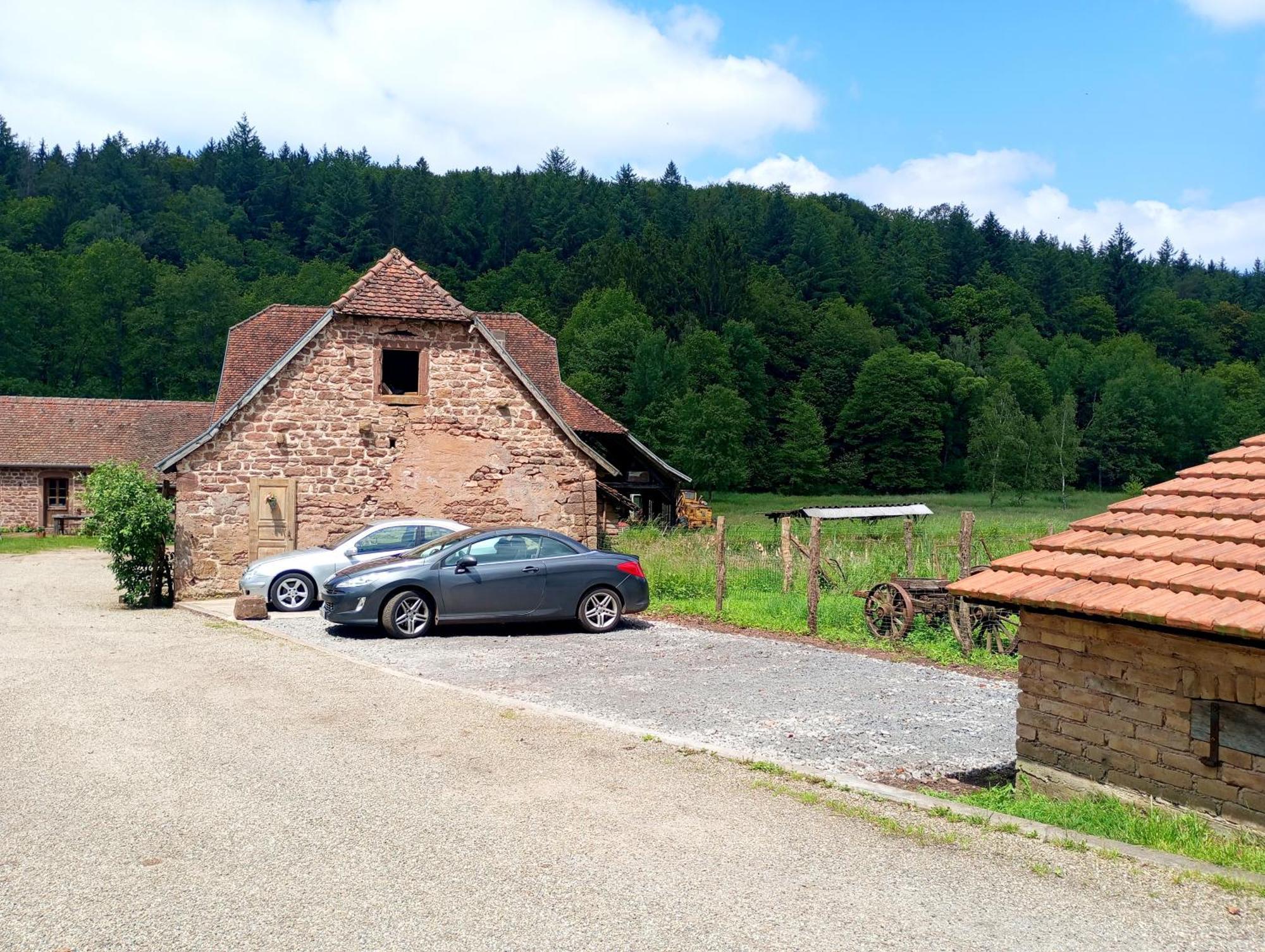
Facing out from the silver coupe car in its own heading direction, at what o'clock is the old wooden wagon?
The old wooden wagon is roughly at 7 o'clock from the silver coupe car.

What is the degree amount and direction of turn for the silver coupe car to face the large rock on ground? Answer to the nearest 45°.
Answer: approximately 45° to its left

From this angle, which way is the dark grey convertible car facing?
to the viewer's left

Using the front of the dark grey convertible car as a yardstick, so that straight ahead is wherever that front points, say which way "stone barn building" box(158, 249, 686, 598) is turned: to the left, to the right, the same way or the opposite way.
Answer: to the left

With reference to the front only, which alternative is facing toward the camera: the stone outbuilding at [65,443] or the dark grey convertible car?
the stone outbuilding

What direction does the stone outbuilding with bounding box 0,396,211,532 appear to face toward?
toward the camera

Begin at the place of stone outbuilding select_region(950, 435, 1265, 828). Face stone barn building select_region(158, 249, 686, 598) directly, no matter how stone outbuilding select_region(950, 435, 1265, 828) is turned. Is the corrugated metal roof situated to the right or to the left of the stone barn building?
right

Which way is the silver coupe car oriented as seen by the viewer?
to the viewer's left

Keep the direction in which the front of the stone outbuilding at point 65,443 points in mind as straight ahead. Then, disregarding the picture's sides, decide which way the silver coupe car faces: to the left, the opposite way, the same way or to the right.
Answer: to the right

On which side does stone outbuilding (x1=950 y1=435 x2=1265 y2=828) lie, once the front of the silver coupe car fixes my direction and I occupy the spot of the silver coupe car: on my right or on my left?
on my left

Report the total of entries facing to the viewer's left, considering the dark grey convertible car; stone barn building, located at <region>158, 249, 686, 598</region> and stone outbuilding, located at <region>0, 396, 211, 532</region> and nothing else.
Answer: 1

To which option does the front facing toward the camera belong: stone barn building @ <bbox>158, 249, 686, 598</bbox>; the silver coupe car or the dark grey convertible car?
the stone barn building

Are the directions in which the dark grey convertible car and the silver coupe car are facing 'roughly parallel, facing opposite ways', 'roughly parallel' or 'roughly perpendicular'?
roughly parallel

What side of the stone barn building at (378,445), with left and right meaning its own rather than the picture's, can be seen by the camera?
front

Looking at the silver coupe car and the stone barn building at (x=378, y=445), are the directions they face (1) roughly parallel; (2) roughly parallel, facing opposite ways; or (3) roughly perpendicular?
roughly perpendicular

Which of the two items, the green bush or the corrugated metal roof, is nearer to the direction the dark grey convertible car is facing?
the green bush
